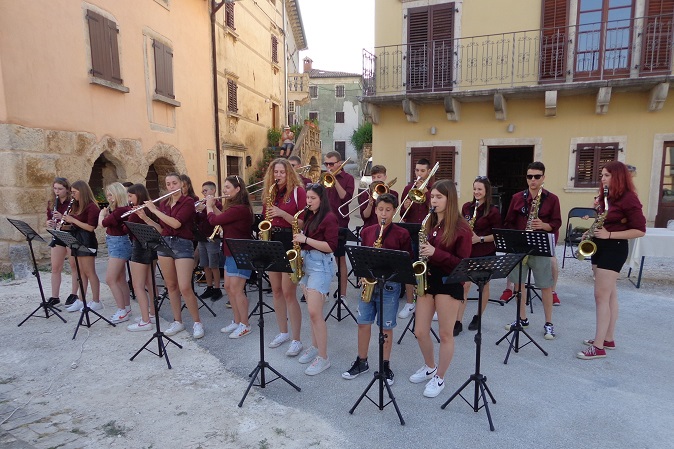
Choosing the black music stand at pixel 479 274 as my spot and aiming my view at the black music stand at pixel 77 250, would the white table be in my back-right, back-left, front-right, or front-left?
back-right

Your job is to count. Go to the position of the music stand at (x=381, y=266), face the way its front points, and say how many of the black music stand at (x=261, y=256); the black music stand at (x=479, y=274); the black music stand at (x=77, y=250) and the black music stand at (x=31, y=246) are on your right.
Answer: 1

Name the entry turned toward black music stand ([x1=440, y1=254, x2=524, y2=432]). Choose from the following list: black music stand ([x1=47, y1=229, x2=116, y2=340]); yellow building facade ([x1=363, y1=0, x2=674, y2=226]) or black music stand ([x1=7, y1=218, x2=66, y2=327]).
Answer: the yellow building facade

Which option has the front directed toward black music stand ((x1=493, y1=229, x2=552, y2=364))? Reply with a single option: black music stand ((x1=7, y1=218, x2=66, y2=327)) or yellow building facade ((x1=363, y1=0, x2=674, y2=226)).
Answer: the yellow building facade

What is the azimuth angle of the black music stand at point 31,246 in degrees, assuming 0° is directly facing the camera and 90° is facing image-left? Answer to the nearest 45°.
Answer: approximately 225°

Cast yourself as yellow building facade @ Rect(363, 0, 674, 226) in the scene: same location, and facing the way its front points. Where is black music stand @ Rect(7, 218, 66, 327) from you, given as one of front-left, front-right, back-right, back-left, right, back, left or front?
front-right

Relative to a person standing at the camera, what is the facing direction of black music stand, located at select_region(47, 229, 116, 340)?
facing away from the viewer and to the right of the viewer

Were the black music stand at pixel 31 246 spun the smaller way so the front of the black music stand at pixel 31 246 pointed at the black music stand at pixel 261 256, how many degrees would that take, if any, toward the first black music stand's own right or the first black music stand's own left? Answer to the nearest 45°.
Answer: approximately 90° to the first black music stand's own right

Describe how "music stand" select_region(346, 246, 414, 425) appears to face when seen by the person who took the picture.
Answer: facing away from the viewer

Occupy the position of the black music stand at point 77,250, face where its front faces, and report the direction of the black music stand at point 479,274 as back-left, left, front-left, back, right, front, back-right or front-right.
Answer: right

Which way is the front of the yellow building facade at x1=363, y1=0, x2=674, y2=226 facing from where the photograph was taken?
facing the viewer

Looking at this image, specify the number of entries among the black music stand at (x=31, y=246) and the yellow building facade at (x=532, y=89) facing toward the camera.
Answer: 1

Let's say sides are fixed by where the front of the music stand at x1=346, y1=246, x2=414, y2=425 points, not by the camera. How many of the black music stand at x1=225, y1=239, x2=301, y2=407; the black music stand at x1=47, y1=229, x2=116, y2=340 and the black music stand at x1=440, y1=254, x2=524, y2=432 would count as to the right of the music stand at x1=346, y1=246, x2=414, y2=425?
1

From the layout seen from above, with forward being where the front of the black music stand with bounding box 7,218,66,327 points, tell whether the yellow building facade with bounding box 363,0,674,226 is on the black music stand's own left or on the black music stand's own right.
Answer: on the black music stand's own right

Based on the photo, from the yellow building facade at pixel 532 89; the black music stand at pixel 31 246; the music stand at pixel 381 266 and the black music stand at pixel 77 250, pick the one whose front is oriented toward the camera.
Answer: the yellow building facade

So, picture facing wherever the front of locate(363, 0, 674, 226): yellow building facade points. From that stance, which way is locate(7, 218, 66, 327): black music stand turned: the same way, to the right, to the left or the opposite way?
the opposite way

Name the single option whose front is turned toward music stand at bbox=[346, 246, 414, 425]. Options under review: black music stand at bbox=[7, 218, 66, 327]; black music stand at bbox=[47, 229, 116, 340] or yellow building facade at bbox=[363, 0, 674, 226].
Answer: the yellow building facade

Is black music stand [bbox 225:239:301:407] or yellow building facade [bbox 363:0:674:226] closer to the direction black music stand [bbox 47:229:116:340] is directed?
the yellow building facade

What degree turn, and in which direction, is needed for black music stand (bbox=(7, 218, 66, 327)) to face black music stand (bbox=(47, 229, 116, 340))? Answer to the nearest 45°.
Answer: approximately 90° to its right
